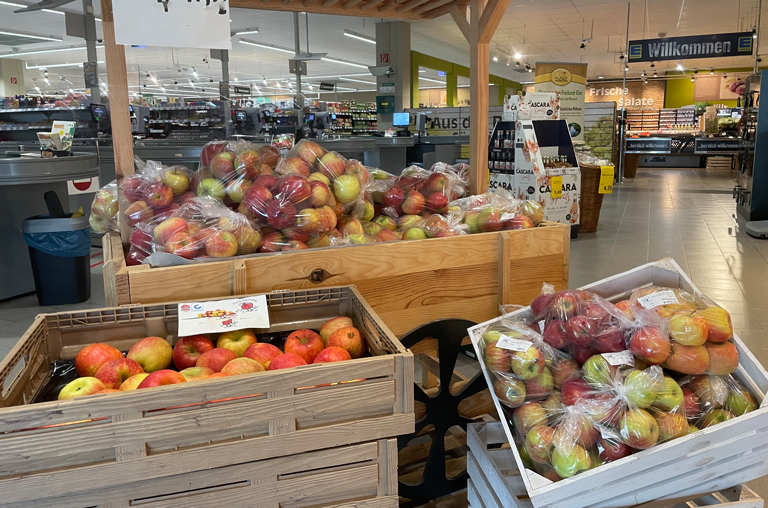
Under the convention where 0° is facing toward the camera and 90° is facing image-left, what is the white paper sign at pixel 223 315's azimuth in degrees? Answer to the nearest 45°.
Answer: approximately 0°

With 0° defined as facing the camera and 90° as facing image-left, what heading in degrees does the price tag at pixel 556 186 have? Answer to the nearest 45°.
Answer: approximately 0°

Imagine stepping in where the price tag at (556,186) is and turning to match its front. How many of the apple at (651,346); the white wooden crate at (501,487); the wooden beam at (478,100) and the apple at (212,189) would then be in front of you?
4

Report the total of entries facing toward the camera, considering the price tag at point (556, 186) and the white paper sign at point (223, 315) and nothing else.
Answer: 2

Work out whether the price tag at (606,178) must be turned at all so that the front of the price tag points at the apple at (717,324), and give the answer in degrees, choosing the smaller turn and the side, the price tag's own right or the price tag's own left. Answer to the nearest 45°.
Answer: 0° — it already faces it

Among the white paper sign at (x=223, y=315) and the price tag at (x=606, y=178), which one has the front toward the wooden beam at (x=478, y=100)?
the price tag

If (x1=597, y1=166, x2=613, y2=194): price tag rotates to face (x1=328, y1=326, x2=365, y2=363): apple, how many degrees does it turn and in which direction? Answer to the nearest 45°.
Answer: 0° — it already faces it

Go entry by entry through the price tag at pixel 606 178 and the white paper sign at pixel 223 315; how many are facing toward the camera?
2
